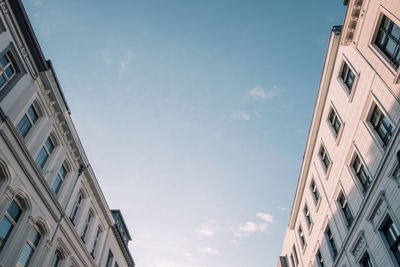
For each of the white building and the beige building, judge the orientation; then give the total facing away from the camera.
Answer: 0

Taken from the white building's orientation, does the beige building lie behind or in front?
in front

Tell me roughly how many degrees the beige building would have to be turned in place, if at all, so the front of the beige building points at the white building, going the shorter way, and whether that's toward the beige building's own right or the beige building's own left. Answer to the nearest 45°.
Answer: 0° — it already faces it

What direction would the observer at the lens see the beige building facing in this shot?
facing the viewer and to the left of the viewer

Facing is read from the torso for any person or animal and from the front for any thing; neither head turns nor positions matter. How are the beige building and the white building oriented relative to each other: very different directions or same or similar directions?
very different directions

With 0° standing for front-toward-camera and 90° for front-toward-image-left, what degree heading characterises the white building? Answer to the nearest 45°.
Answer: approximately 315°
